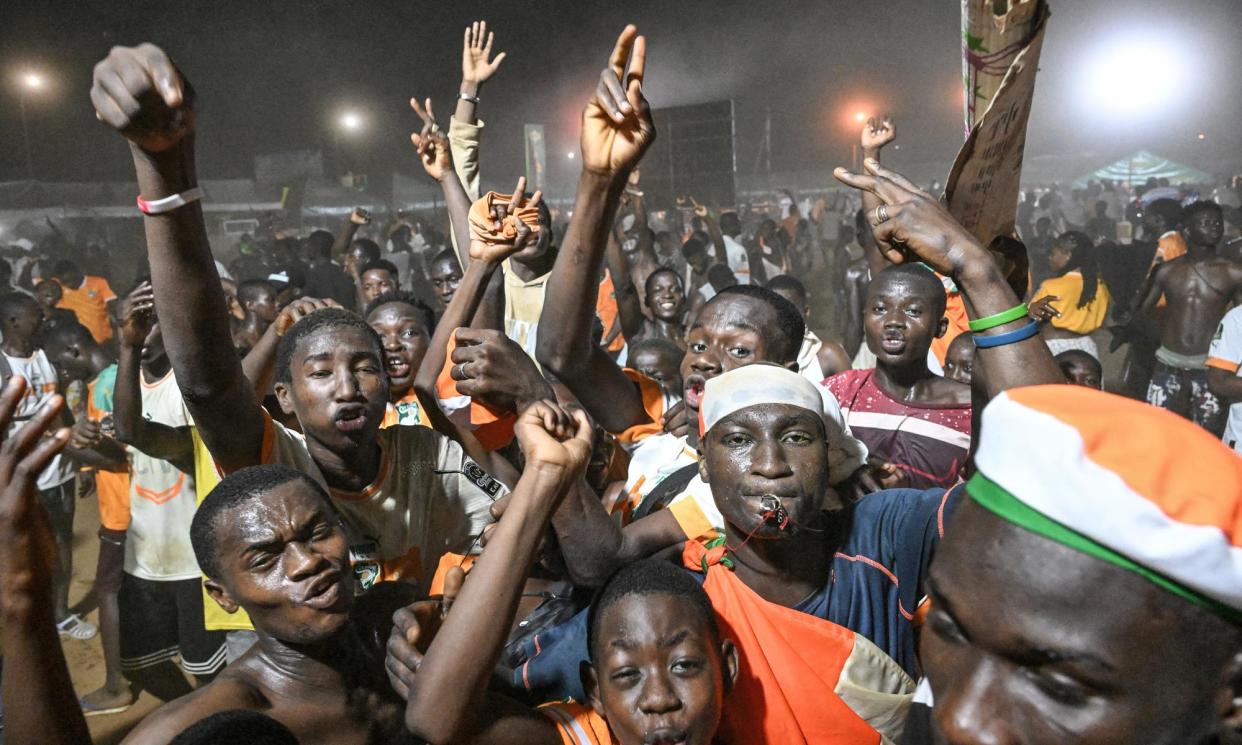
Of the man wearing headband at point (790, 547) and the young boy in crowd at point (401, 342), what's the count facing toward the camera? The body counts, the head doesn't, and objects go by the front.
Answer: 2

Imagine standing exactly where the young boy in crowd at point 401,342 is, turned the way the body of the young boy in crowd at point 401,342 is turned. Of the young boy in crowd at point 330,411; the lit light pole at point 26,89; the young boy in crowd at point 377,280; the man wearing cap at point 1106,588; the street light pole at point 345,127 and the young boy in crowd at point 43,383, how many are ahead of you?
2

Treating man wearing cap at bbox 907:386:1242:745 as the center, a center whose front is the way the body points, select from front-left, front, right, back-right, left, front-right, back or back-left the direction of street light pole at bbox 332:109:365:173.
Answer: right

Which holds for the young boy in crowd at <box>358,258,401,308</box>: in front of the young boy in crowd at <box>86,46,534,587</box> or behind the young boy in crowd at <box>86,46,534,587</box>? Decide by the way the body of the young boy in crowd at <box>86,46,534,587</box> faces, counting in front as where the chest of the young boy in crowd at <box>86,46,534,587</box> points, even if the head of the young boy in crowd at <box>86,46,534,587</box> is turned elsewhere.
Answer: behind

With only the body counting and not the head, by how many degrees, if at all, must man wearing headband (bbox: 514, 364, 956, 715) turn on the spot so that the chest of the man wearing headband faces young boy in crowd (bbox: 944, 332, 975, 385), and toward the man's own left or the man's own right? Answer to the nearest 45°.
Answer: approximately 135° to the man's own left
